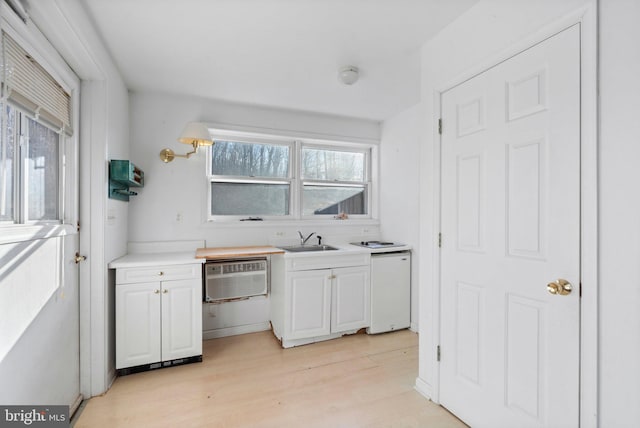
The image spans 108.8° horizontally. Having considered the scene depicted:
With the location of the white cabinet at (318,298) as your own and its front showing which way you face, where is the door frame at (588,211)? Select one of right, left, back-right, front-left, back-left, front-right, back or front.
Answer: front

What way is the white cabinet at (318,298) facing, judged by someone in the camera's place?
facing the viewer and to the right of the viewer

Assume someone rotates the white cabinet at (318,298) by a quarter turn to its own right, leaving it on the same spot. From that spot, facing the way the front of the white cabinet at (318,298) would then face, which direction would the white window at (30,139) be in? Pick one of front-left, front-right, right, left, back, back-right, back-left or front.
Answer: front

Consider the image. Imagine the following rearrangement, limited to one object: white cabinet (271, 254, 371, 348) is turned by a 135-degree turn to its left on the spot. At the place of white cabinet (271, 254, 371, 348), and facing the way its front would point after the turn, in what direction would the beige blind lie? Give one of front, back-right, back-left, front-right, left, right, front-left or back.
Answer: back-left
